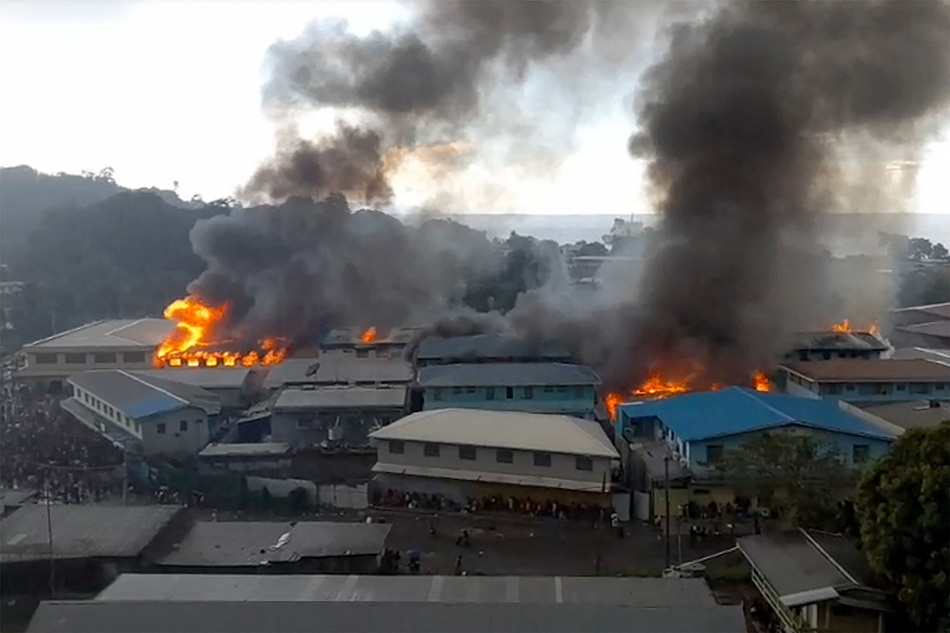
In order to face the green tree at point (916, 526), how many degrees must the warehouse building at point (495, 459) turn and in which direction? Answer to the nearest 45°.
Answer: approximately 45° to its left

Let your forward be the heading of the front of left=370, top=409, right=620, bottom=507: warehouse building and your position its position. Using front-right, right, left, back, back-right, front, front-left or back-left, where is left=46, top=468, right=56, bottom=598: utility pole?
front-right

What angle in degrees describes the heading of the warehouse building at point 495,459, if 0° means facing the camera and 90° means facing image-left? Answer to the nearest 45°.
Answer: approximately 0°

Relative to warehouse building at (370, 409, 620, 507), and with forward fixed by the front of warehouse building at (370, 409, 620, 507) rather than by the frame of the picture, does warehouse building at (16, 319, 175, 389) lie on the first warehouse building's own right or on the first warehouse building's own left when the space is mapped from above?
on the first warehouse building's own right

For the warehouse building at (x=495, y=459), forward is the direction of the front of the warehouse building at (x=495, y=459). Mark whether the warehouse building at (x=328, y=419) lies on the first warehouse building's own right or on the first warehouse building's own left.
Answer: on the first warehouse building's own right

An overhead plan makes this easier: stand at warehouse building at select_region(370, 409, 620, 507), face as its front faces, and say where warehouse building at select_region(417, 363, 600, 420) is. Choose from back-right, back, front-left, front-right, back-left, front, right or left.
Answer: back

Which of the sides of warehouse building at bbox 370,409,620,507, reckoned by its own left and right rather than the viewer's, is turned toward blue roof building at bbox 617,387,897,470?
left

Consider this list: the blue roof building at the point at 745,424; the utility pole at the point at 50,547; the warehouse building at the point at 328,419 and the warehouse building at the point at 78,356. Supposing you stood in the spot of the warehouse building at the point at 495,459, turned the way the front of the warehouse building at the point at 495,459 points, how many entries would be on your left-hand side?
1

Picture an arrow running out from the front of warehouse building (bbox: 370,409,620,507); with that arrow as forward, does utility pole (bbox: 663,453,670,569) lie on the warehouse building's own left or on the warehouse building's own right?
on the warehouse building's own left

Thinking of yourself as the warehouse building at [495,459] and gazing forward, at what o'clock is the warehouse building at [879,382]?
the warehouse building at [879,382] is roughly at 8 o'clock from the warehouse building at [495,459].

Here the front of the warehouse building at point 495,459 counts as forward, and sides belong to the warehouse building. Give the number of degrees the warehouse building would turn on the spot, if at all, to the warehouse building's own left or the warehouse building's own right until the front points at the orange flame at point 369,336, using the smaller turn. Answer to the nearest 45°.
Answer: approximately 180°

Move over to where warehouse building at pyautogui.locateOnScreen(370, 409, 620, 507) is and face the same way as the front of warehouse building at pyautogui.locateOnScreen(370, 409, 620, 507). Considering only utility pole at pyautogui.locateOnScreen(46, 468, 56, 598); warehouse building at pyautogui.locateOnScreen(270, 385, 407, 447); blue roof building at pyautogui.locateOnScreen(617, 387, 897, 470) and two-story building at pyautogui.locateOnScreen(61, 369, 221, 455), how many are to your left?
1
